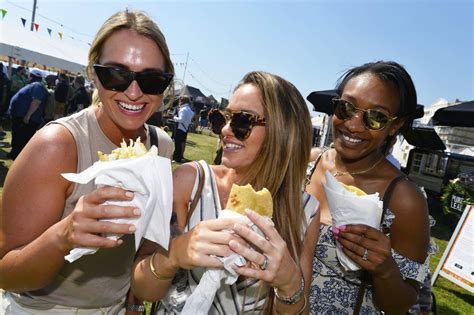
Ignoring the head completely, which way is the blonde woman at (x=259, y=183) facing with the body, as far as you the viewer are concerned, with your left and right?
facing the viewer and to the left of the viewer

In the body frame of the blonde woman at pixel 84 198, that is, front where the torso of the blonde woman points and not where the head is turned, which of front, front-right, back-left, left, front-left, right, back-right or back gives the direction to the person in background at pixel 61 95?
back-left

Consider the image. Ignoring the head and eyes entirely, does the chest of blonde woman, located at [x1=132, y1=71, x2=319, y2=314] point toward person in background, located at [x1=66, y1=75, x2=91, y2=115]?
no

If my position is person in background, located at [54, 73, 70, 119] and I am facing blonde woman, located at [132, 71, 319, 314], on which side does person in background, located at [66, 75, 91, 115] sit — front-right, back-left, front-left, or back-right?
front-left

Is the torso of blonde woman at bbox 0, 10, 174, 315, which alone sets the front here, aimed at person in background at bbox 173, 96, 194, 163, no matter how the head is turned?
no

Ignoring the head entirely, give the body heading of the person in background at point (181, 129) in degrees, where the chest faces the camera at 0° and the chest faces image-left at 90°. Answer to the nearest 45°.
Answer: approximately 90°

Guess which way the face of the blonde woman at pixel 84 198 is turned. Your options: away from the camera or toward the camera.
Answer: toward the camera

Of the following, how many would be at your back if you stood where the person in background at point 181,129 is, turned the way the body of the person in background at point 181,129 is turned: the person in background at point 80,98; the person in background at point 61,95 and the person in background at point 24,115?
0

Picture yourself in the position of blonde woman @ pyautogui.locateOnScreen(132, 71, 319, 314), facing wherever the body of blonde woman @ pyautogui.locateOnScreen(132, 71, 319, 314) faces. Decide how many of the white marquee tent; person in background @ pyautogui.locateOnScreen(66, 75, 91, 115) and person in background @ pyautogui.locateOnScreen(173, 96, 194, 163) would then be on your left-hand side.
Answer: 0

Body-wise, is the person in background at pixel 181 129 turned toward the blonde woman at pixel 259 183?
no

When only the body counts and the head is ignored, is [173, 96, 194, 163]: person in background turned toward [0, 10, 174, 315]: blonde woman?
no

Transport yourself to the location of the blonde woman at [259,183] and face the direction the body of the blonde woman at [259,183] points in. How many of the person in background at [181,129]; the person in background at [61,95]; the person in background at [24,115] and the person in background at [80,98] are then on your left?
0

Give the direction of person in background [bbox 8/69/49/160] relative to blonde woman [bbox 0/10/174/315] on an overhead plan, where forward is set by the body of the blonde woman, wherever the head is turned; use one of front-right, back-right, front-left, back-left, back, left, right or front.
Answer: back-left

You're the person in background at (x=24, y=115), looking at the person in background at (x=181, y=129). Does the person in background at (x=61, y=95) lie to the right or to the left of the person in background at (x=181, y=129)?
left

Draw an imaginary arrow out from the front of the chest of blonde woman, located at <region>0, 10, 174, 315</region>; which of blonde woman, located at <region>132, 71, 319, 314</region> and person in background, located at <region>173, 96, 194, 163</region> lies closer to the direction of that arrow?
the blonde woman

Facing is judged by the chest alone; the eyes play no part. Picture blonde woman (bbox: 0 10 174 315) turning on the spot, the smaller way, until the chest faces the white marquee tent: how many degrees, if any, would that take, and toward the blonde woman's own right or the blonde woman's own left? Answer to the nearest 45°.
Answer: approximately 135° to the blonde woman's own left

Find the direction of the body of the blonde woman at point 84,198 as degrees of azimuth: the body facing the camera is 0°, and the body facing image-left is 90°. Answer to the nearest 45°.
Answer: approximately 315°
